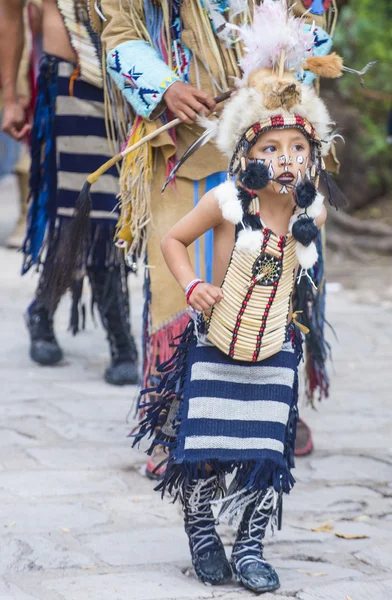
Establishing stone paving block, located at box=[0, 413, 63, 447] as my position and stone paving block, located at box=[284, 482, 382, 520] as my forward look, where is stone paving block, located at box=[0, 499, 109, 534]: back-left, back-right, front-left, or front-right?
front-right

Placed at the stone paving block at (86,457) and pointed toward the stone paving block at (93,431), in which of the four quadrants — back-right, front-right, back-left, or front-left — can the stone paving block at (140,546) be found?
back-right

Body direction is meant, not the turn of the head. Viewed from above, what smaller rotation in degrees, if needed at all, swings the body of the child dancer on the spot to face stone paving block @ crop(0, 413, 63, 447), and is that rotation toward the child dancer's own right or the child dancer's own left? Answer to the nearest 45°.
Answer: approximately 180°

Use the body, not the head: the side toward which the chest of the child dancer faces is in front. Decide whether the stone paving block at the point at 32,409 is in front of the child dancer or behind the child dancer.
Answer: behind
